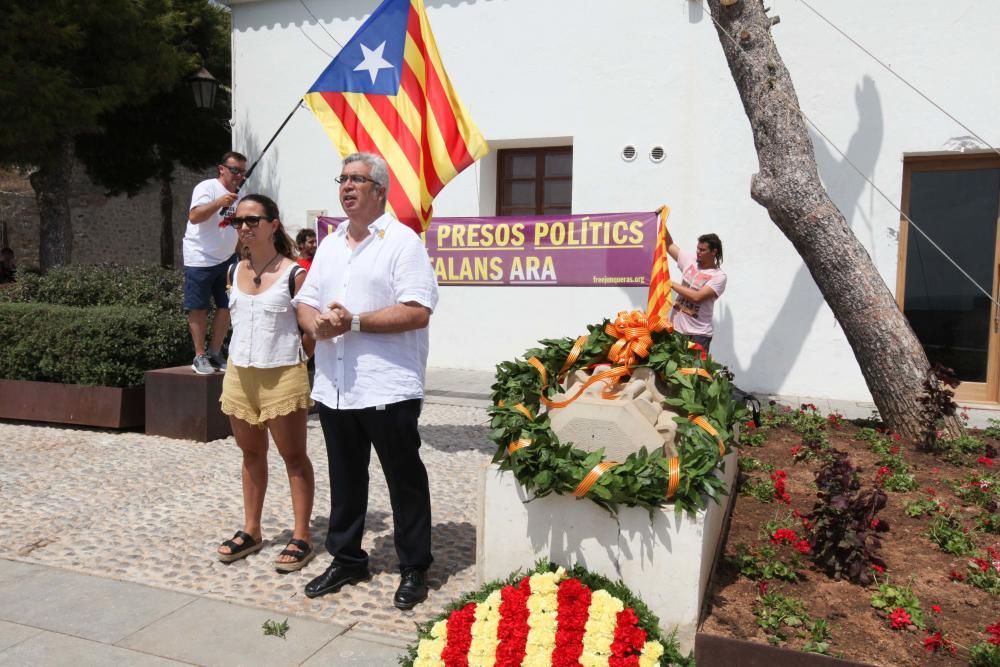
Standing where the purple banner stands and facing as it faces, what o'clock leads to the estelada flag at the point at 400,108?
The estelada flag is roughly at 1 o'clock from the purple banner.

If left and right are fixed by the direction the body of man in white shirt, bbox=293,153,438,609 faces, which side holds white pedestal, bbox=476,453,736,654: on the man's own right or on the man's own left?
on the man's own left

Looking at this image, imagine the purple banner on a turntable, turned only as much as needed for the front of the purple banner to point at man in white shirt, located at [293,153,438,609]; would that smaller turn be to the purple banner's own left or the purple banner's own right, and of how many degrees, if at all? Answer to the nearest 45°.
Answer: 0° — it already faces them

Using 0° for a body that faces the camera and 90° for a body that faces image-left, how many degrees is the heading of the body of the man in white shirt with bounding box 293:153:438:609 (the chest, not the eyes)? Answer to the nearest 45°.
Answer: approximately 45°

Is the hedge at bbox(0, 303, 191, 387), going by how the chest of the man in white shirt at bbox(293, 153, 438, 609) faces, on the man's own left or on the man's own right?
on the man's own right

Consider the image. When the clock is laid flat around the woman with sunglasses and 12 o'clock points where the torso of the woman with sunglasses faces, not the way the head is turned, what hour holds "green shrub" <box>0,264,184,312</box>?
The green shrub is roughly at 4 o'clock from the woman with sunglasses.

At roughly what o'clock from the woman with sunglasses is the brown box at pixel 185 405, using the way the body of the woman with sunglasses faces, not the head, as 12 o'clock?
The brown box is roughly at 4 o'clock from the woman with sunglasses.

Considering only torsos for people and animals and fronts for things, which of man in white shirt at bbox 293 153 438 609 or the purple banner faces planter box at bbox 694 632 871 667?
the purple banner

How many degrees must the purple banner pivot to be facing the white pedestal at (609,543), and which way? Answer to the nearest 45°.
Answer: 0° — it already faces it

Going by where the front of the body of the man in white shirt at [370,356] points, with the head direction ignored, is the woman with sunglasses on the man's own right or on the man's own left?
on the man's own right

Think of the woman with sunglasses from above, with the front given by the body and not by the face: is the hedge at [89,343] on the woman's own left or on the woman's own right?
on the woman's own right

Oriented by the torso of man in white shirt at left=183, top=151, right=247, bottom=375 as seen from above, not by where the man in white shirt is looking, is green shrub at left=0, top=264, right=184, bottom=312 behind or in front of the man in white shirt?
behind
